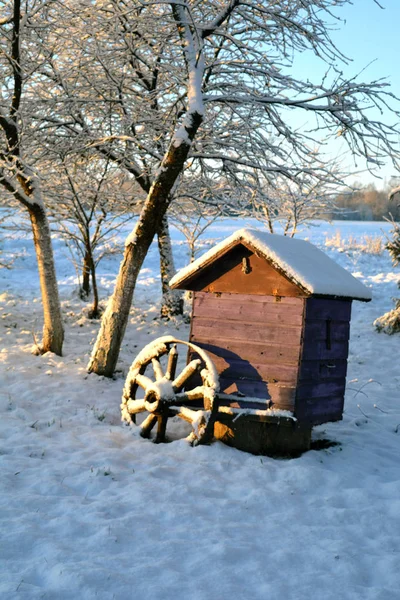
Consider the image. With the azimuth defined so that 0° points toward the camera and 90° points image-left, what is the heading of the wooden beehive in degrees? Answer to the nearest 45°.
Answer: approximately 45°

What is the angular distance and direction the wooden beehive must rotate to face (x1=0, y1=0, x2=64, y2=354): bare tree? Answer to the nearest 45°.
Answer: approximately 90° to its right

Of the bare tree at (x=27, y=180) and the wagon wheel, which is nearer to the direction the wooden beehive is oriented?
the wagon wheel

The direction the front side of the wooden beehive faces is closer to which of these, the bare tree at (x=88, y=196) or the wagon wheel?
the wagon wheel

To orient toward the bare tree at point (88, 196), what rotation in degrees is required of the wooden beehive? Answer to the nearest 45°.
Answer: approximately 90° to its right

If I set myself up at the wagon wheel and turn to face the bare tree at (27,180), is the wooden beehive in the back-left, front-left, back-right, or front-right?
back-right

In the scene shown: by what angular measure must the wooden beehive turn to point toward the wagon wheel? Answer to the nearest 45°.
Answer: approximately 45° to its right
